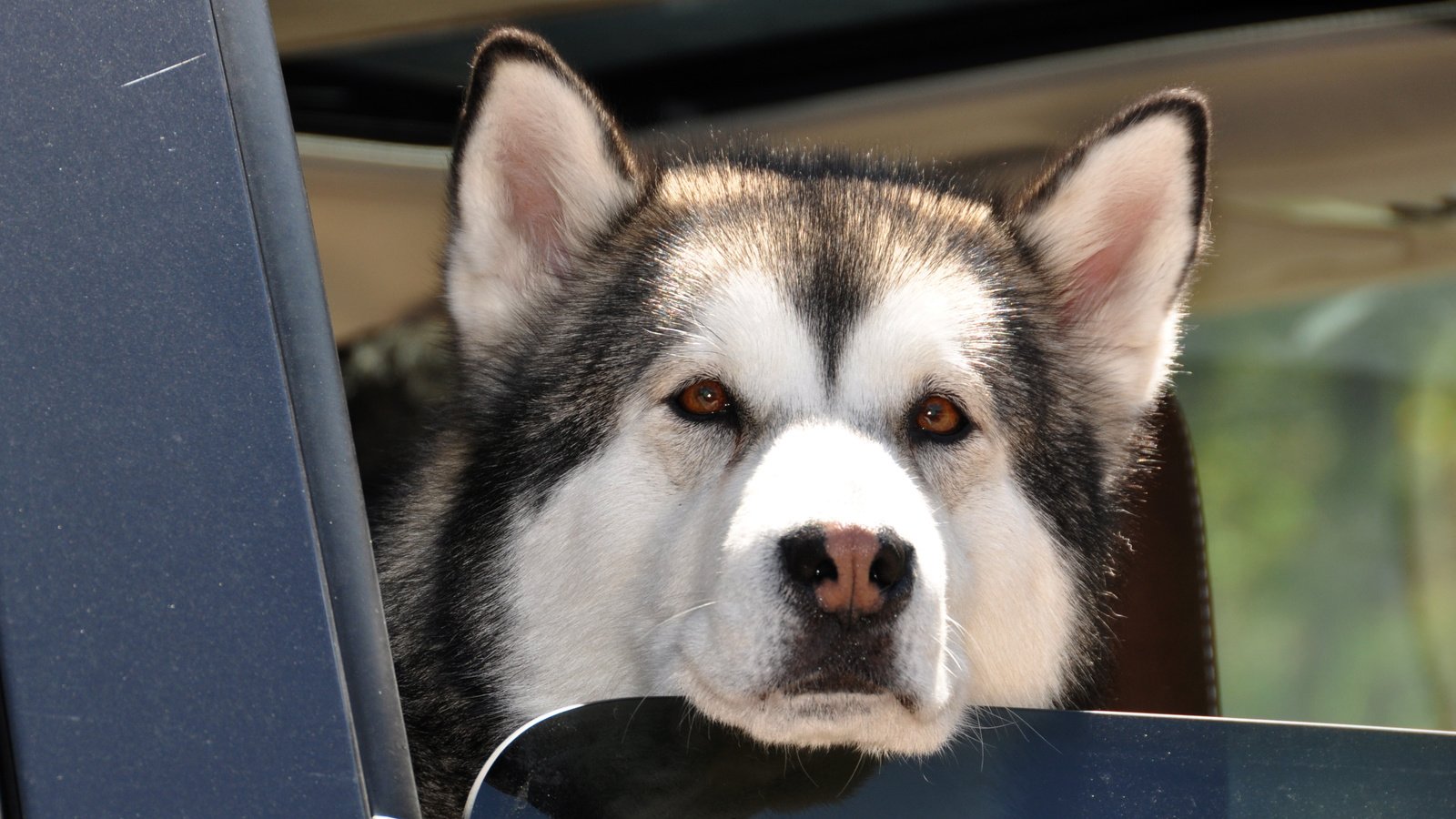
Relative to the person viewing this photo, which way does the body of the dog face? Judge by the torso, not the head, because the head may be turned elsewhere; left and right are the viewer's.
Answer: facing the viewer
